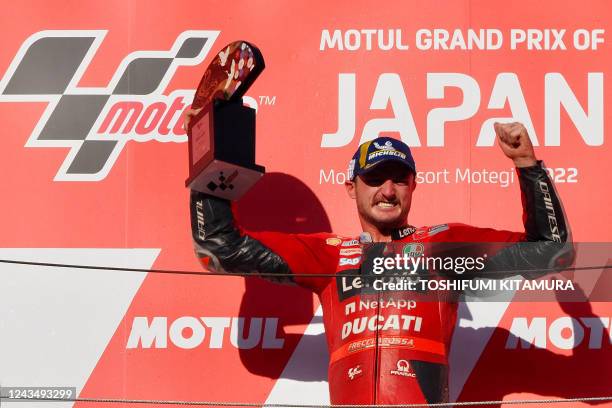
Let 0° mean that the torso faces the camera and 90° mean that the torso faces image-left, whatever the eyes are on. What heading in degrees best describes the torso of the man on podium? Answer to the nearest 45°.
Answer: approximately 0°
